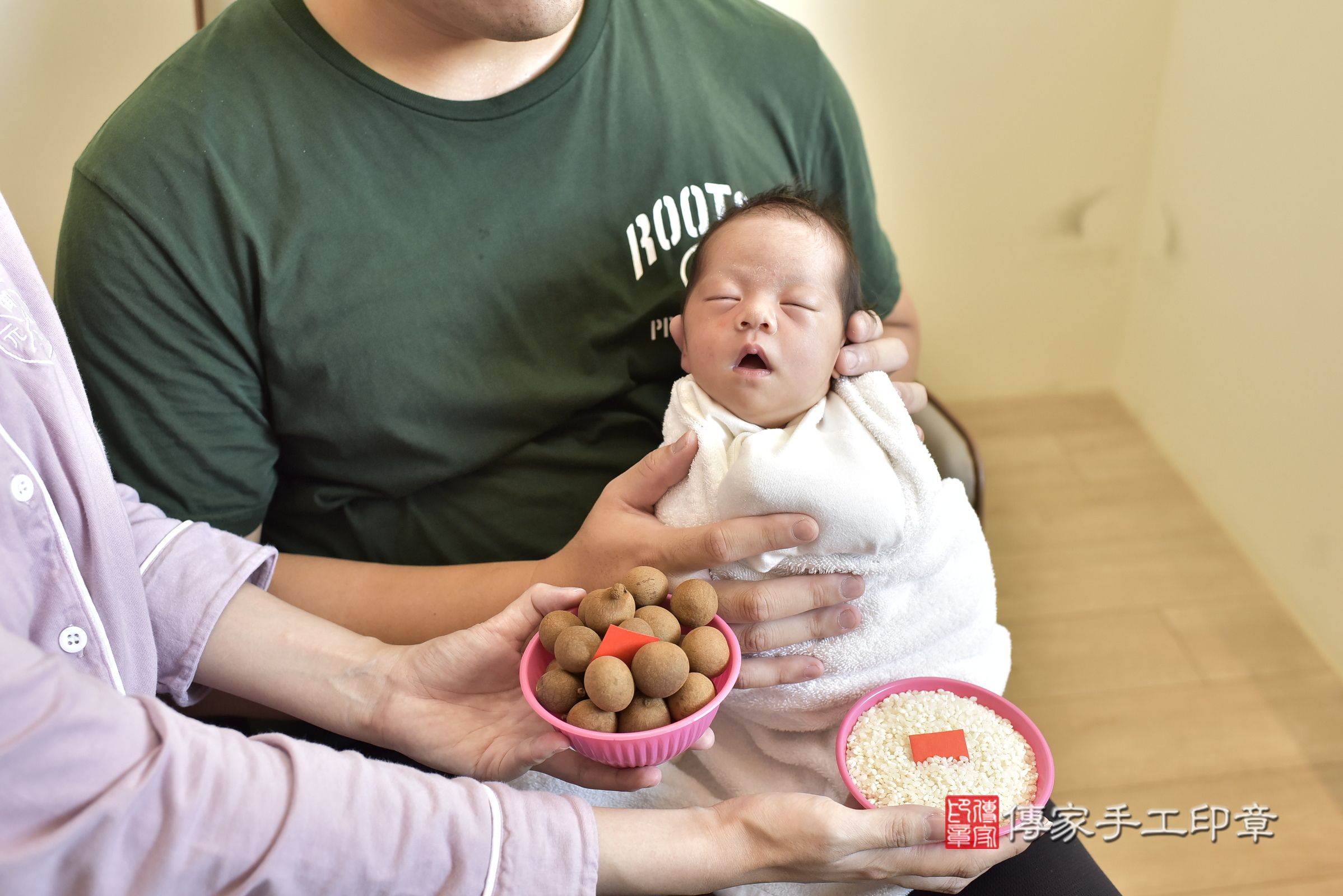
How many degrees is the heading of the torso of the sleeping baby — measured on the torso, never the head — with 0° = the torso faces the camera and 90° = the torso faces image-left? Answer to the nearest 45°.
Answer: approximately 0°

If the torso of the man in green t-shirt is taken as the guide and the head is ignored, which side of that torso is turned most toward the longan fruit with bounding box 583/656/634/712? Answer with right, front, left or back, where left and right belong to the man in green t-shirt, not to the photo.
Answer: front

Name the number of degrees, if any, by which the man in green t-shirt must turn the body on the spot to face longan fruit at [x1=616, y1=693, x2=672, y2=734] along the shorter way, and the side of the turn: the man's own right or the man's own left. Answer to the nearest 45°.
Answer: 0° — they already face it

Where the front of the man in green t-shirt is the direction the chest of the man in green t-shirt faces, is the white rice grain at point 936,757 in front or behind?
in front
